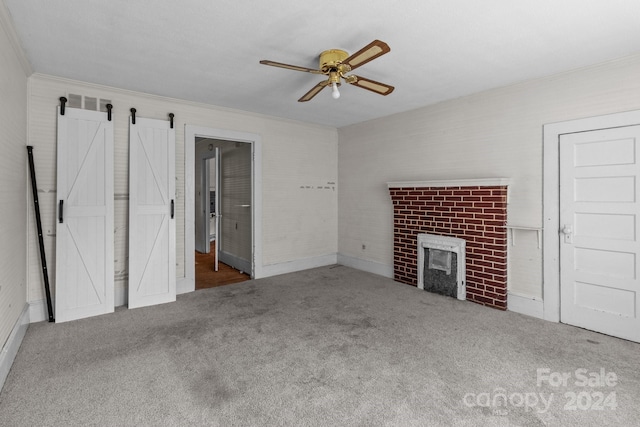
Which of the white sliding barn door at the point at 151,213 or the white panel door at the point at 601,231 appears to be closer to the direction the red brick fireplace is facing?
the white sliding barn door

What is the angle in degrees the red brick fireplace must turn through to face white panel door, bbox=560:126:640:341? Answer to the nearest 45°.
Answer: approximately 90° to its left

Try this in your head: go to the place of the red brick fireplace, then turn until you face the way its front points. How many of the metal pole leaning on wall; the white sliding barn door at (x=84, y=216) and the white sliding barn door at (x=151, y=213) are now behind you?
0

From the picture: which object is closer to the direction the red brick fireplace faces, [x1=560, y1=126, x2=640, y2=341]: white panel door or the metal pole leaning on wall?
the metal pole leaning on wall

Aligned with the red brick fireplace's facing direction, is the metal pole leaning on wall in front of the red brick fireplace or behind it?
in front

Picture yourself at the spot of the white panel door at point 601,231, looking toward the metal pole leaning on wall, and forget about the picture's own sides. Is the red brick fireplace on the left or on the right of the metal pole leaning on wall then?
right

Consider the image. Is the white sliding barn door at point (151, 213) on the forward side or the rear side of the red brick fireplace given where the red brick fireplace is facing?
on the forward side

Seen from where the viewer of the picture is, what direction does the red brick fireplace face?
facing the viewer and to the left of the viewer

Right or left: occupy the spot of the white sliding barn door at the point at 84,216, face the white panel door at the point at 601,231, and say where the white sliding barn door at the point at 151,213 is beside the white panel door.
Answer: left

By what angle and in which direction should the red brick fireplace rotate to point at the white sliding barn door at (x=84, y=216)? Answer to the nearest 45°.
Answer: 0° — it already faces it
